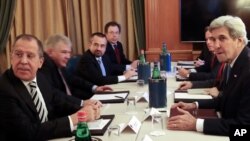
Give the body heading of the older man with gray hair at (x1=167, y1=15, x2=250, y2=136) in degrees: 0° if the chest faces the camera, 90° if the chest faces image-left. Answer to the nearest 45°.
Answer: approximately 90°

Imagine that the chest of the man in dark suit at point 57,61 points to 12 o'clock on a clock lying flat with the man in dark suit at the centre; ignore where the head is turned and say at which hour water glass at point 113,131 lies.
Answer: The water glass is roughly at 1 o'clock from the man in dark suit.

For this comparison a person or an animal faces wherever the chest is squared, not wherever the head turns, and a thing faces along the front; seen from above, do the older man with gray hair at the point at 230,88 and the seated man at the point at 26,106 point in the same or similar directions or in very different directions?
very different directions

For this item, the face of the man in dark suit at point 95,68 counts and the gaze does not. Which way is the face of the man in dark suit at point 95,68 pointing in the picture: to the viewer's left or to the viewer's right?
to the viewer's right

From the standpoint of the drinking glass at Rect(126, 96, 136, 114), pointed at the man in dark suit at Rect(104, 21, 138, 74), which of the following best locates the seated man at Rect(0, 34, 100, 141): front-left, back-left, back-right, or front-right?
back-left

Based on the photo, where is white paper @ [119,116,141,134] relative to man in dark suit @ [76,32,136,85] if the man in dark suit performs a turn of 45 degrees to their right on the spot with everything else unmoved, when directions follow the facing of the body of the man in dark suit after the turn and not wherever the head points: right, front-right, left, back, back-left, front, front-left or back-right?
front

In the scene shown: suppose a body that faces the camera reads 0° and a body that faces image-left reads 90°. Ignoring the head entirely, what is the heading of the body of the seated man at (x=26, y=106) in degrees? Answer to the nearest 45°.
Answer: approximately 315°

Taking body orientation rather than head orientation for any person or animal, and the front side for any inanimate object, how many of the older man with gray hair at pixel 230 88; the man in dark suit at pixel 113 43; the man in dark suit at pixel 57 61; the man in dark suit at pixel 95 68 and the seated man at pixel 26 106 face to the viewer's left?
1

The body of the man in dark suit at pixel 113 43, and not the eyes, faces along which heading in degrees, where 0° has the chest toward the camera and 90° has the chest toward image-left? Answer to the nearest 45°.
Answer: approximately 315°

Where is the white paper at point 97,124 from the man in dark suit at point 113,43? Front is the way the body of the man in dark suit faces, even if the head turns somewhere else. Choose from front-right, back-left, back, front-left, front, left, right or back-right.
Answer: front-right
